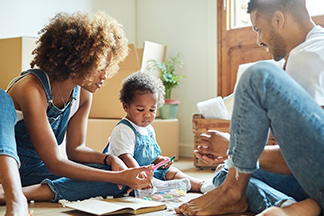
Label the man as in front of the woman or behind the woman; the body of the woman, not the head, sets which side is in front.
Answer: in front

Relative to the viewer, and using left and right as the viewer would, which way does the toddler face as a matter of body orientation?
facing the viewer and to the right of the viewer

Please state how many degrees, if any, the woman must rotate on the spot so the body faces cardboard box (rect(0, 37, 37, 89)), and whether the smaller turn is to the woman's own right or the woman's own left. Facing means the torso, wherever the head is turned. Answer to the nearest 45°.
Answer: approximately 135° to the woman's own left

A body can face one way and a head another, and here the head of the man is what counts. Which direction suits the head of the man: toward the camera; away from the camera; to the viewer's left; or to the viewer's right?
to the viewer's left

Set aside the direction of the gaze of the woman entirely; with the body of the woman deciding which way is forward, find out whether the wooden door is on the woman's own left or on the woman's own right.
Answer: on the woman's own left

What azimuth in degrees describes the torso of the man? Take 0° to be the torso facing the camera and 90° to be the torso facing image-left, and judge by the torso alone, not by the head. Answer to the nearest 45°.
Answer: approximately 90°

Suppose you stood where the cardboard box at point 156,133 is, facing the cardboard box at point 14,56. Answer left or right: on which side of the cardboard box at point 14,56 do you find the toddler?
left

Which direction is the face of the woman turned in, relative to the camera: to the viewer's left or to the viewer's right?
to the viewer's right

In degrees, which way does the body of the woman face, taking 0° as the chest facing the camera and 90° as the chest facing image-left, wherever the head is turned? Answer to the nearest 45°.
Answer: approximately 315°

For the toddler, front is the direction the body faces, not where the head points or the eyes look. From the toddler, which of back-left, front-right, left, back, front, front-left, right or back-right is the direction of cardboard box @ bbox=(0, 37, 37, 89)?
back

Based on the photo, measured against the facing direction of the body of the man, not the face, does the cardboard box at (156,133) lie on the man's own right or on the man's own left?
on the man's own right

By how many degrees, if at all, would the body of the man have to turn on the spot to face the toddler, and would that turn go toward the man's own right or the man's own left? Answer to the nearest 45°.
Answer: approximately 45° to the man's own right
